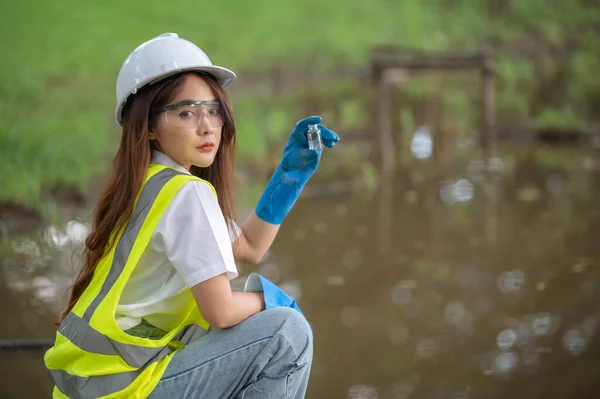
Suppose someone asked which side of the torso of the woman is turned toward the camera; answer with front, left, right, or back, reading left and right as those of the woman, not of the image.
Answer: right

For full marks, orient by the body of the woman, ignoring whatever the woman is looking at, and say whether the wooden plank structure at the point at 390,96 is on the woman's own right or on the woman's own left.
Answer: on the woman's own left

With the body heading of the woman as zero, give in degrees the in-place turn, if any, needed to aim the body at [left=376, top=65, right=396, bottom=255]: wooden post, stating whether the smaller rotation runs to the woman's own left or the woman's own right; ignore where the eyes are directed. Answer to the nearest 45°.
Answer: approximately 90° to the woman's own left
